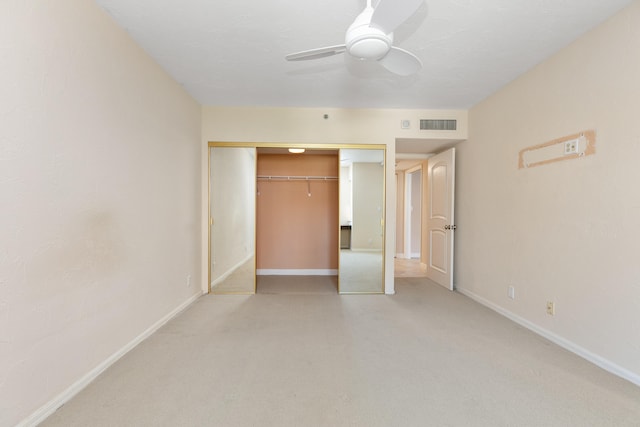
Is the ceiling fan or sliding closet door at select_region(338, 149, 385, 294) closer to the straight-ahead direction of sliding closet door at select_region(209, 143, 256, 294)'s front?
the ceiling fan

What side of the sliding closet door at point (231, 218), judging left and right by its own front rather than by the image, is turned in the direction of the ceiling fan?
front

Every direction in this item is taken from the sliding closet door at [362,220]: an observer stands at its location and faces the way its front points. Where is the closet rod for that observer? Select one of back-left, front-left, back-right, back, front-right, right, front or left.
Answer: back-right

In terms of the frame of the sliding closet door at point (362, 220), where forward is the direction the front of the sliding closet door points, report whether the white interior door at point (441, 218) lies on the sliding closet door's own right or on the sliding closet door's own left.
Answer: on the sliding closet door's own left

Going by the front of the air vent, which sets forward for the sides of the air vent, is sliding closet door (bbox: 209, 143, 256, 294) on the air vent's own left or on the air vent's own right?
on the air vent's own right

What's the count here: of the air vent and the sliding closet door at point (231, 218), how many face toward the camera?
2

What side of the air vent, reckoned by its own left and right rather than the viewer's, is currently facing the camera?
front

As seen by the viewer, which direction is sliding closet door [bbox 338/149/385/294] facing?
toward the camera

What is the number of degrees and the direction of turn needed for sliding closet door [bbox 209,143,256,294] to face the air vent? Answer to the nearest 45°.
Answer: approximately 90° to its left

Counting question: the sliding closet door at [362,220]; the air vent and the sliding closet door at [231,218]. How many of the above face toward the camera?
3

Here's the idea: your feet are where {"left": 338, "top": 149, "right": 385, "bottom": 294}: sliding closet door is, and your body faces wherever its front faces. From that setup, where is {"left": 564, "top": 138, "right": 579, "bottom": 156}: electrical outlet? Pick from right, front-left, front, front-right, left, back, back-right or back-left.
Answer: front-left
